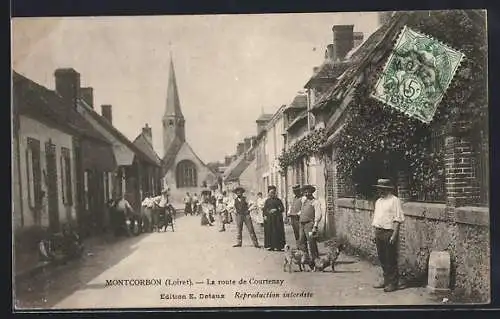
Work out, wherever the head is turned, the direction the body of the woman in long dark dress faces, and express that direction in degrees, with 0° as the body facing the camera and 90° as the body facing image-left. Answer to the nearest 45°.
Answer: approximately 0°

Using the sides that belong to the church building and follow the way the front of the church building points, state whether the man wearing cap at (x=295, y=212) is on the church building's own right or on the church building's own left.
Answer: on the church building's own left

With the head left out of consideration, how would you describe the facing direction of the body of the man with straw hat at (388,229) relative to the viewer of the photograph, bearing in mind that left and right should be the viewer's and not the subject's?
facing the viewer and to the left of the viewer

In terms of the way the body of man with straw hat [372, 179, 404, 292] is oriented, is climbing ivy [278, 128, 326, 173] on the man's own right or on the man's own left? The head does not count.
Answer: on the man's own right

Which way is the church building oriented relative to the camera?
toward the camera

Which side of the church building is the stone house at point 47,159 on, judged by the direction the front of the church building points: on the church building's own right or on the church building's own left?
on the church building's own right

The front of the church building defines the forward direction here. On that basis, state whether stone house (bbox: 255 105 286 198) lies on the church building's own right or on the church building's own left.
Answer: on the church building's own left
